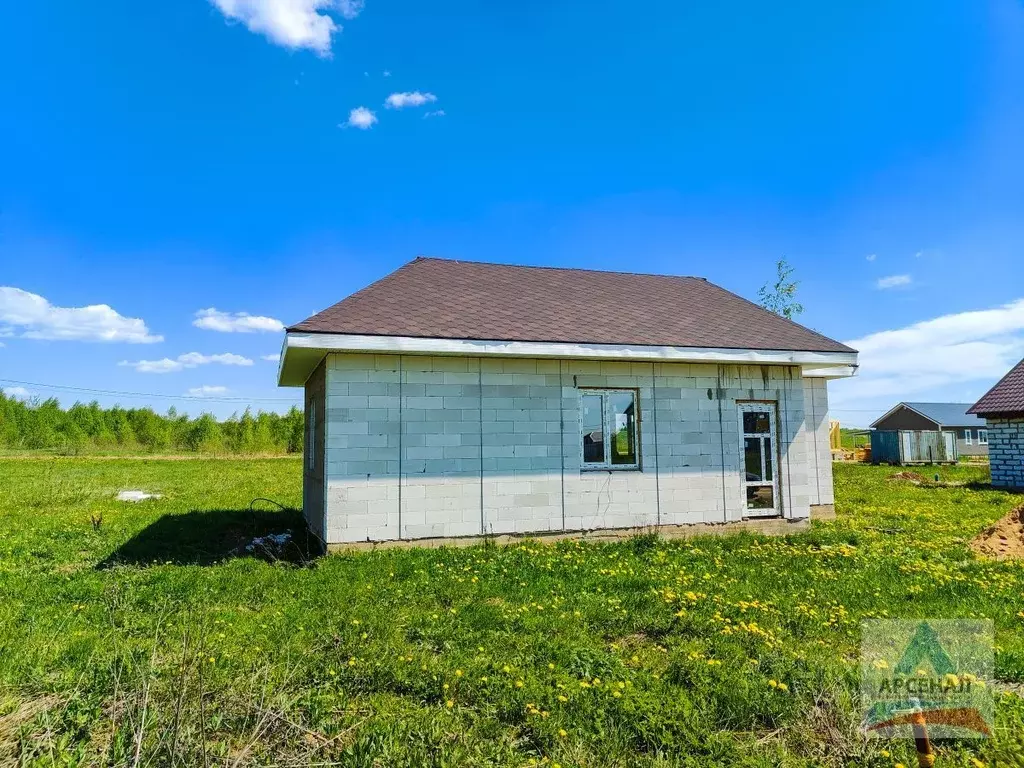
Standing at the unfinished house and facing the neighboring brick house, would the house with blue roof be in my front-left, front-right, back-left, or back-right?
front-left

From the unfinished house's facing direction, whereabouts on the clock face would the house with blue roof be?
The house with blue roof is roughly at 7 o'clock from the unfinished house.

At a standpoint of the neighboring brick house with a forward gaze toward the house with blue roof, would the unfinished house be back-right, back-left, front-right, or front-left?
back-left

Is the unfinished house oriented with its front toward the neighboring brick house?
no

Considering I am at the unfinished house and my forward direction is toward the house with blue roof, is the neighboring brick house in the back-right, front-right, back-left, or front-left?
front-right

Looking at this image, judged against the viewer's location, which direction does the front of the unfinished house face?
facing the viewer
